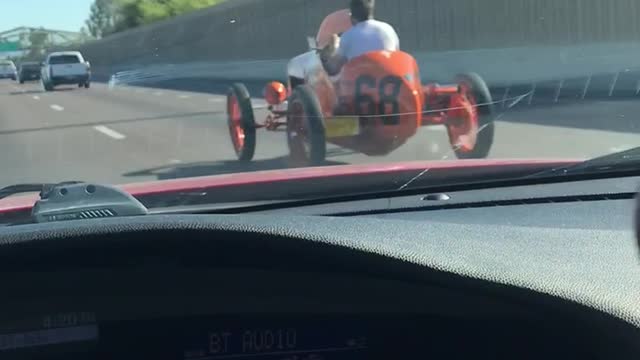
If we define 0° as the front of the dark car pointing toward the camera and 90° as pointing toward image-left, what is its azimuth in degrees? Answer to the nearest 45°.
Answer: approximately 180°

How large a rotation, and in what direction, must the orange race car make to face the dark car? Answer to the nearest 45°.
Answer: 0° — it already faces it

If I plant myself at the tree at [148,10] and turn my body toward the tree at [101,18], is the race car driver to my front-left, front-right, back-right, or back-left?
back-left

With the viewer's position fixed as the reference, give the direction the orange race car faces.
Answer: facing away from the viewer and to the left of the viewer

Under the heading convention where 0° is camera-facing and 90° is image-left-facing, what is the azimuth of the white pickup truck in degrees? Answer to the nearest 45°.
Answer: approximately 180°

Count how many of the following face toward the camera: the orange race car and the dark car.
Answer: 0

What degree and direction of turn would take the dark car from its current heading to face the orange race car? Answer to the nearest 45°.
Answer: approximately 135° to its right

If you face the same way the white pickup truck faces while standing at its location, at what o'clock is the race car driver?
The race car driver is roughly at 5 o'clock from the white pickup truck.
